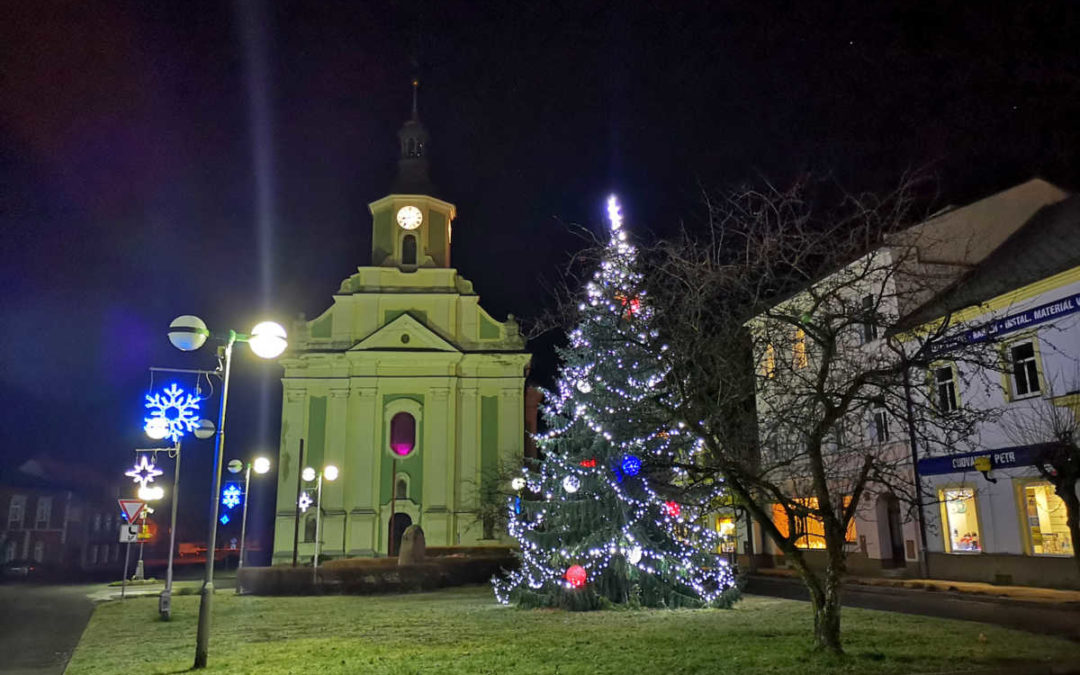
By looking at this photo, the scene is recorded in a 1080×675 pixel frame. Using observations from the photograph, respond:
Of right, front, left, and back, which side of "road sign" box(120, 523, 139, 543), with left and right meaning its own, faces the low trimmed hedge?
left

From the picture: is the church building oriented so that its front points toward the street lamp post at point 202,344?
yes

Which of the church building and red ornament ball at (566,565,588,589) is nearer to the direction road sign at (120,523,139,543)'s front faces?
the red ornament ball

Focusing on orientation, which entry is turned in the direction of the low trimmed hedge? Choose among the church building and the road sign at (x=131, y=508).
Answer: the church building

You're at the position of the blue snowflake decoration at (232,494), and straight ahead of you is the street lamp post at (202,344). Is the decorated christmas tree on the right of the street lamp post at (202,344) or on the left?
left

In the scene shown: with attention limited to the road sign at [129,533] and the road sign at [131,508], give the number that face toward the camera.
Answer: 2

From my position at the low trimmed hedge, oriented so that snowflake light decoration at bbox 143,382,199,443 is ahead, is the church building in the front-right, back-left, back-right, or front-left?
back-right

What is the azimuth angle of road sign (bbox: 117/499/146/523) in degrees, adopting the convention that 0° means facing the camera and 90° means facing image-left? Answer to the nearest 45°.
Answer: approximately 0°

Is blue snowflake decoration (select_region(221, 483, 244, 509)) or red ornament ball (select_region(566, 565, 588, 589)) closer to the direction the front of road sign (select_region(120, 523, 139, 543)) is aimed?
the red ornament ball

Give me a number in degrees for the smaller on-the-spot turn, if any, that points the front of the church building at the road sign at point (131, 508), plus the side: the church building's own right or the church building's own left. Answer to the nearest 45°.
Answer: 0° — it already faces it

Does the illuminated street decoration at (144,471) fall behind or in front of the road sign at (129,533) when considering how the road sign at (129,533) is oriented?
behind
